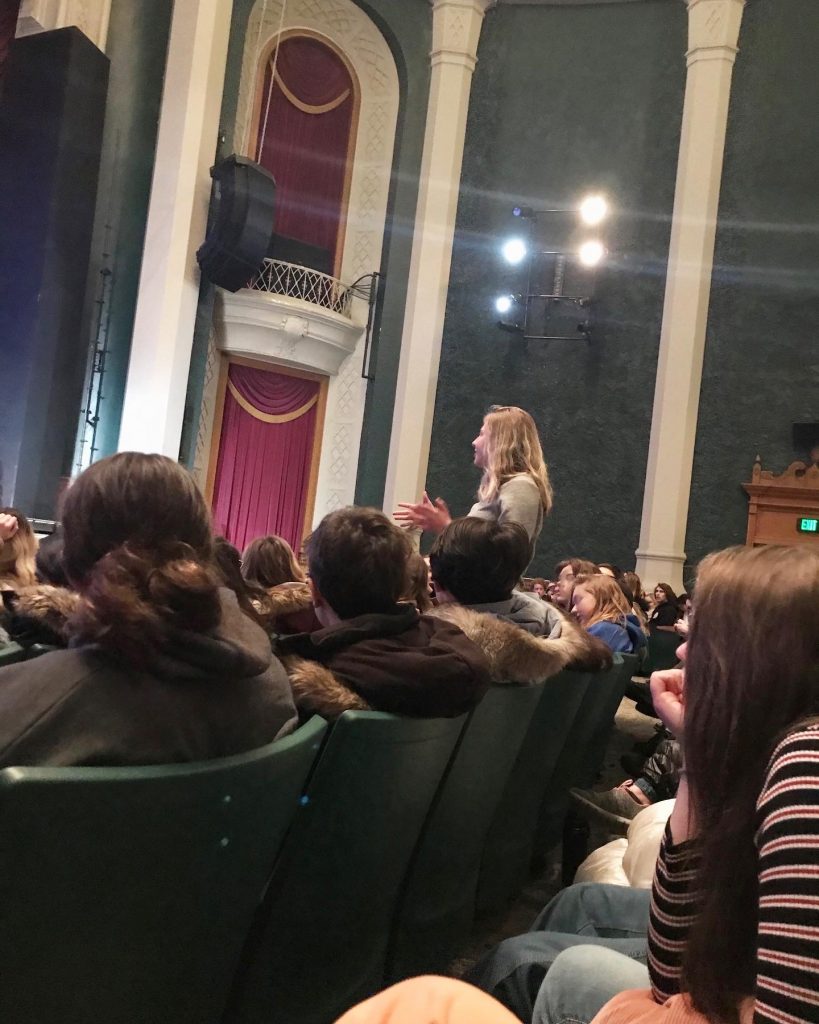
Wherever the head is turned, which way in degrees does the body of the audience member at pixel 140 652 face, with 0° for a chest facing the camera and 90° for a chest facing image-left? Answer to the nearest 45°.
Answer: approximately 180°

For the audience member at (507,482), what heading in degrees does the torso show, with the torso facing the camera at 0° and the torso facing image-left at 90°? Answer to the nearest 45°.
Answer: approximately 90°

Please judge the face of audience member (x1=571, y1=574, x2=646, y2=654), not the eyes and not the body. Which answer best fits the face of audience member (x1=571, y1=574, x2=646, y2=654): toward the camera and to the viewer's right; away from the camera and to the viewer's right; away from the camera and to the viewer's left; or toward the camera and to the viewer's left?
toward the camera and to the viewer's left

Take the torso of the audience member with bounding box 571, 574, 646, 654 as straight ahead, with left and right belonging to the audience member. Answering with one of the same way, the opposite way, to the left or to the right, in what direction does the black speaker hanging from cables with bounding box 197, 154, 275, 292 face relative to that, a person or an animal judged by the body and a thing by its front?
the opposite way

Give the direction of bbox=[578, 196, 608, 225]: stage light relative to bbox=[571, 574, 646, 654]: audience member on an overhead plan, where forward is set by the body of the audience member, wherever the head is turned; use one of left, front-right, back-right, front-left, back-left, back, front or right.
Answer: right

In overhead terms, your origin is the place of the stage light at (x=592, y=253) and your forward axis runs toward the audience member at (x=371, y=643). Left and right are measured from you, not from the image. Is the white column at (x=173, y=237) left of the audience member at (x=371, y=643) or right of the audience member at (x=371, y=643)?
right

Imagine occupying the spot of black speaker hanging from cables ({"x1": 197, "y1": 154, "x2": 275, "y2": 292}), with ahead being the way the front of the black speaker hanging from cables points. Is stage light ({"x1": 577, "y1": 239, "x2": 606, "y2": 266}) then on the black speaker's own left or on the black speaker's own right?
on the black speaker's own left

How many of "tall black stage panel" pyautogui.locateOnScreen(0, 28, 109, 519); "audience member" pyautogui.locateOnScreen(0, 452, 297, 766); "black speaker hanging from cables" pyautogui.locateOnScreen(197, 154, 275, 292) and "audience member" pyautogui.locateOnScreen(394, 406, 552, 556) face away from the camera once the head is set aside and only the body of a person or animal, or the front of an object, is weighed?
1

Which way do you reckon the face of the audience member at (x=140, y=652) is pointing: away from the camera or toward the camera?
away from the camera

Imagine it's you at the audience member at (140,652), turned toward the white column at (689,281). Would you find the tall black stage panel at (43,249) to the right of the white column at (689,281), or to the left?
left

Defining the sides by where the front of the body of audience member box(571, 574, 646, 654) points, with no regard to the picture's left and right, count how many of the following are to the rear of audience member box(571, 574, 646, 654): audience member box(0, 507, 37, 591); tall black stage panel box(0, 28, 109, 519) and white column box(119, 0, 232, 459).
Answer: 0

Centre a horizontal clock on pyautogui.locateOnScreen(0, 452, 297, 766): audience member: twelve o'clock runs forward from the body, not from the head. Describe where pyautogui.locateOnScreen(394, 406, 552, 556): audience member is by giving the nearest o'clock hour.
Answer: pyautogui.locateOnScreen(394, 406, 552, 556): audience member is roughly at 1 o'clock from pyautogui.locateOnScreen(0, 452, 297, 766): audience member.

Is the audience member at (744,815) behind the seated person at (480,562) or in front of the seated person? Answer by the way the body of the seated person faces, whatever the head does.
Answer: behind

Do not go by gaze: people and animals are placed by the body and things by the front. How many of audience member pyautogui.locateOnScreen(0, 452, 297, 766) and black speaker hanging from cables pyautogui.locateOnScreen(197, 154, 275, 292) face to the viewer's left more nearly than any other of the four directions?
0

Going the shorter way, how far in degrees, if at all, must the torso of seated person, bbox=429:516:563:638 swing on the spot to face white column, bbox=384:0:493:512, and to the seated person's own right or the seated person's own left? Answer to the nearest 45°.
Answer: approximately 45° to the seated person's own right

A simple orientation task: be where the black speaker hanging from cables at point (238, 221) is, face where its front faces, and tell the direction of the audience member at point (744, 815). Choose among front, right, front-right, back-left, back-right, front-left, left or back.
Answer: front-right

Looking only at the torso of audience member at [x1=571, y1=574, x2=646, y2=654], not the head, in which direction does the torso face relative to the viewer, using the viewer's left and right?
facing to the left of the viewer

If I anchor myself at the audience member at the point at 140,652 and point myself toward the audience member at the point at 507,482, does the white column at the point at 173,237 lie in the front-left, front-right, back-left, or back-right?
front-left
